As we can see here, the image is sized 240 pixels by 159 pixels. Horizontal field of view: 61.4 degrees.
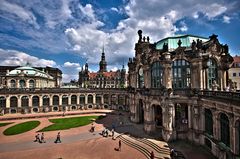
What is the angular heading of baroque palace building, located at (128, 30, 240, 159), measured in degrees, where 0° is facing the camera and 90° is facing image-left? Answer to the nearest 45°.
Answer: approximately 45°
